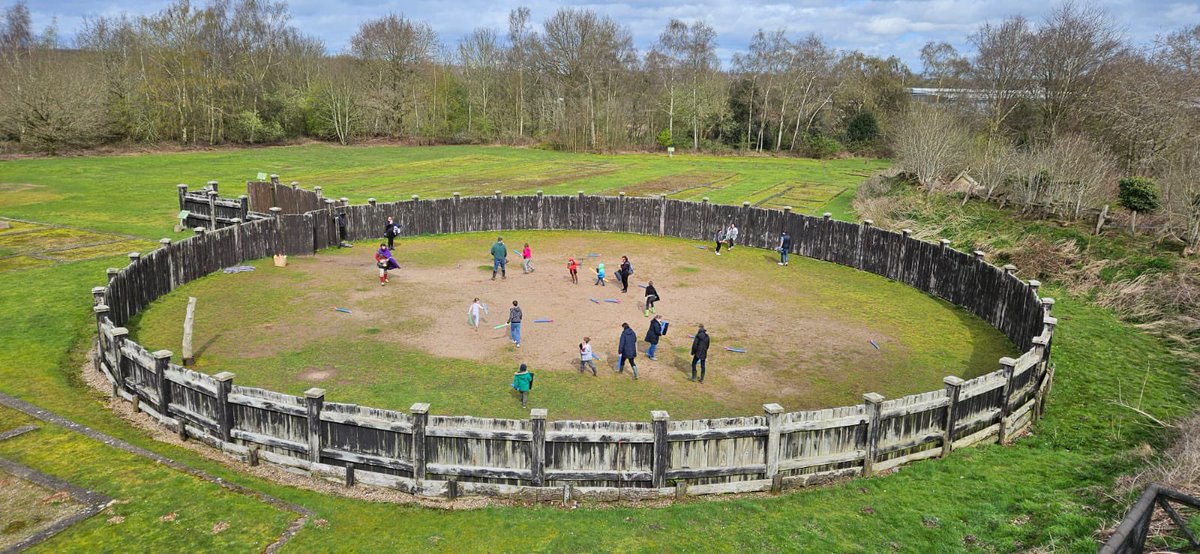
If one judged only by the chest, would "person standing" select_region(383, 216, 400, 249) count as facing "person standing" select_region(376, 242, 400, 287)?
yes

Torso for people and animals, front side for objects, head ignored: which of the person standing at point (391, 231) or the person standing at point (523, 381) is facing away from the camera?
the person standing at point (523, 381)

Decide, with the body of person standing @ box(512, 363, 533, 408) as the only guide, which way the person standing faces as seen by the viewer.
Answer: away from the camera

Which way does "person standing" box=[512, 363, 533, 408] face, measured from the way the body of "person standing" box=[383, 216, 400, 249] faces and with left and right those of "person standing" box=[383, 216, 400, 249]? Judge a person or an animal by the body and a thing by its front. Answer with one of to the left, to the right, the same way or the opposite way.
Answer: the opposite way
